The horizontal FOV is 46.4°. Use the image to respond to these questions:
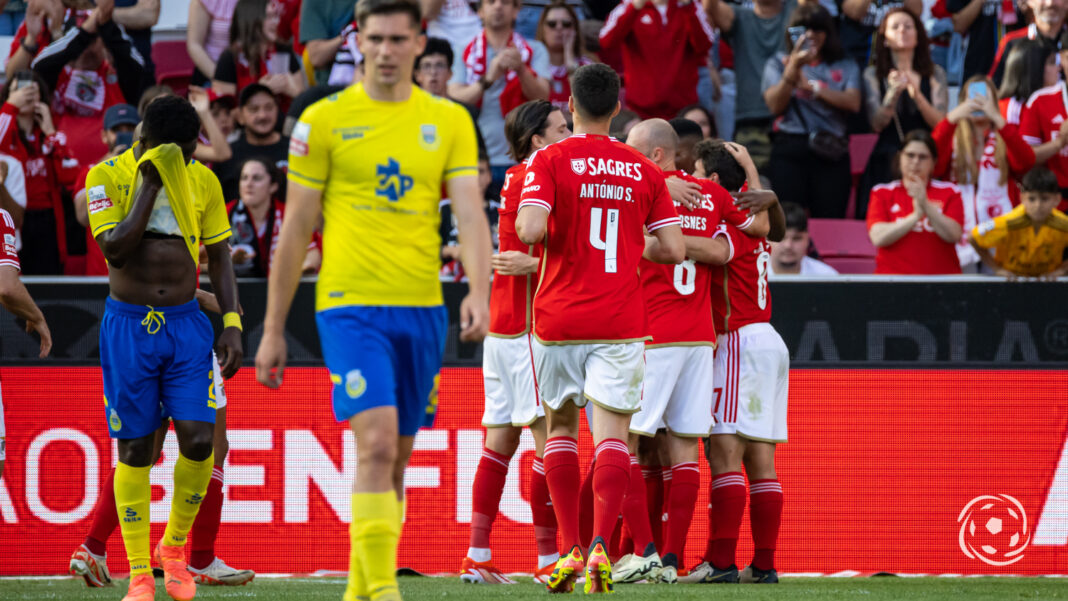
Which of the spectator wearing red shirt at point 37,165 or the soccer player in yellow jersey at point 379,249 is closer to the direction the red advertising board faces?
the soccer player in yellow jersey

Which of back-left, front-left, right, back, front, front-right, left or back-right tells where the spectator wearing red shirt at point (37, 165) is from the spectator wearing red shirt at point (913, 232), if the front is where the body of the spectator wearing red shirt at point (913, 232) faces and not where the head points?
right

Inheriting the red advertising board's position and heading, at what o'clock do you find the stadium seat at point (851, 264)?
The stadium seat is roughly at 7 o'clock from the red advertising board.

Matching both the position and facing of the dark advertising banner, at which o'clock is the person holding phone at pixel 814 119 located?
The person holding phone is roughly at 6 o'clock from the dark advertising banner.

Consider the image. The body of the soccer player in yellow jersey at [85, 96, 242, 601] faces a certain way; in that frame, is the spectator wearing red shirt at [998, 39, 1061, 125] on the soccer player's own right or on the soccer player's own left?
on the soccer player's own left

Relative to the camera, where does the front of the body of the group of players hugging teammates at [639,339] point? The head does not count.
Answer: away from the camera

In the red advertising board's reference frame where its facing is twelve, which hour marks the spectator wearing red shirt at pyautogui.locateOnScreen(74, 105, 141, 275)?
The spectator wearing red shirt is roughly at 4 o'clock from the red advertising board.

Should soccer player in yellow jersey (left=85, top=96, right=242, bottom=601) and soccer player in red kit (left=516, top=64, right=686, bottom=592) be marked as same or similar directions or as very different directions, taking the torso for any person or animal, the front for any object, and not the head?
very different directions

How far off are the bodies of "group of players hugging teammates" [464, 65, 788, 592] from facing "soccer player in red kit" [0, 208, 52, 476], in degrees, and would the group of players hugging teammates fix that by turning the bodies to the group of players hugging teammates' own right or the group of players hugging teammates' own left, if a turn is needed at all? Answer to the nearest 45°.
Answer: approximately 90° to the group of players hugging teammates' own left

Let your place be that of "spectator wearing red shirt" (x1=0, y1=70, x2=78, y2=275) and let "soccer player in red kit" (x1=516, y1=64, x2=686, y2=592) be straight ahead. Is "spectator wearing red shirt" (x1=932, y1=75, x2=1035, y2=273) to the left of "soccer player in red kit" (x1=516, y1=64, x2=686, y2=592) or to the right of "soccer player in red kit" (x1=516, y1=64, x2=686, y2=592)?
left

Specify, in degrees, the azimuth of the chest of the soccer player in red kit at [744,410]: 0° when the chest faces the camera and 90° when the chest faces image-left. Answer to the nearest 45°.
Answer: approximately 135°

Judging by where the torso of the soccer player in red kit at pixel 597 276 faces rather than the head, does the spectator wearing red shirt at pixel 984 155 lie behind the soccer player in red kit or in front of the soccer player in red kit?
in front
